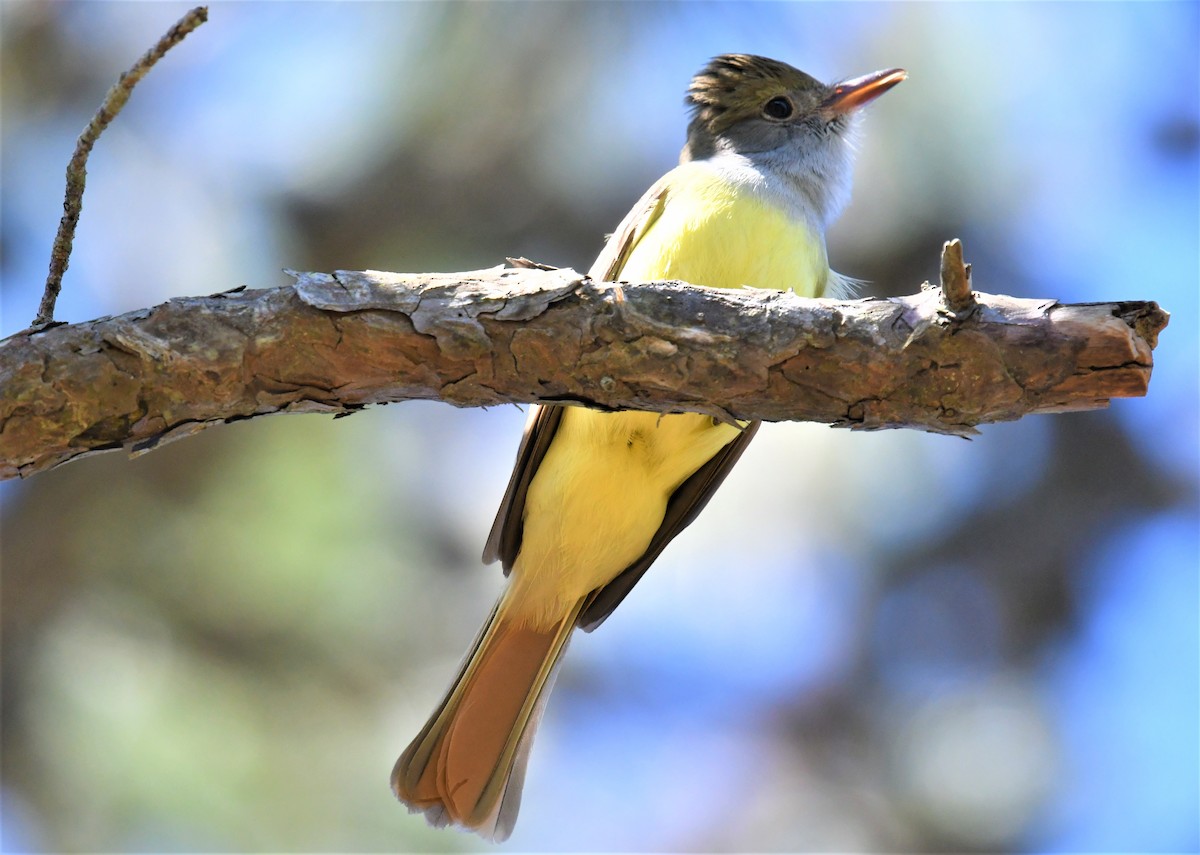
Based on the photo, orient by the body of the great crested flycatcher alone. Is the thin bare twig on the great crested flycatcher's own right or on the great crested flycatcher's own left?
on the great crested flycatcher's own right

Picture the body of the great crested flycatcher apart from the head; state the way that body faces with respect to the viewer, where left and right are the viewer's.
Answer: facing the viewer and to the right of the viewer
